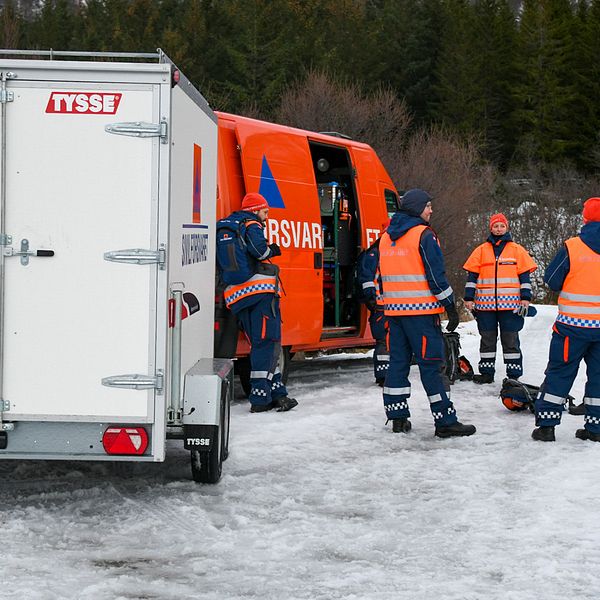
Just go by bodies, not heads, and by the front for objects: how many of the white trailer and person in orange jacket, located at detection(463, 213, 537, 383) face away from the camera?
1

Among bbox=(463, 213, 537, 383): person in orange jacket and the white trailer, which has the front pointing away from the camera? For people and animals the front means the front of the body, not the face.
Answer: the white trailer

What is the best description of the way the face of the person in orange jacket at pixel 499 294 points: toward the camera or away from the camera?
toward the camera

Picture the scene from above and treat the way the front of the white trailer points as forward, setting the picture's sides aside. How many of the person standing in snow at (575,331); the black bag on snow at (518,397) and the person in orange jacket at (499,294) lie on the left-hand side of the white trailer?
0

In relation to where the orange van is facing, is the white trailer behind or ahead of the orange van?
behind

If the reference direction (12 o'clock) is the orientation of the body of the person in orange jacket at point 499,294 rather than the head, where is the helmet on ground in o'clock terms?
The helmet on ground is roughly at 12 o'clock from the person in orange jacket.

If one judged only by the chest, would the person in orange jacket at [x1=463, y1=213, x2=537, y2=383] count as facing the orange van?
no

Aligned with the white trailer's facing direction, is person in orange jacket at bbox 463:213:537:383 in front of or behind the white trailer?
in front

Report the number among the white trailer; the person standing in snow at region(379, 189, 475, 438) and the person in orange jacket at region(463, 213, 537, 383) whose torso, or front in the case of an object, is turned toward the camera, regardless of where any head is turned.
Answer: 1

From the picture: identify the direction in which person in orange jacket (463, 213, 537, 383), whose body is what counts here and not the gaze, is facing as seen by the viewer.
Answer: toward the camera

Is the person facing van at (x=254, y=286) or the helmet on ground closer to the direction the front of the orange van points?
the helmet on ground

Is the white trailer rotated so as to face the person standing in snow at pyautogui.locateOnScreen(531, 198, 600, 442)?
no

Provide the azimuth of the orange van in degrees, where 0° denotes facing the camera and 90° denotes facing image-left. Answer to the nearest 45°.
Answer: approximately 225°

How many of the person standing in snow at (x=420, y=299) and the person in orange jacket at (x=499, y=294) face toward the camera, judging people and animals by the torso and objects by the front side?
1

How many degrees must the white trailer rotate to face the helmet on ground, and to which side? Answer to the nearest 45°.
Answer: approximately 45° to its right

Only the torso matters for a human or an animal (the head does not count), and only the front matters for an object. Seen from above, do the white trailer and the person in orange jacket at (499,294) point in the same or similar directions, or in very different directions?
very different directions

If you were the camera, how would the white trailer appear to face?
facing away from the viewer

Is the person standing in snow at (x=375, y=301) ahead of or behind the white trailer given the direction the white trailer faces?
ahead
